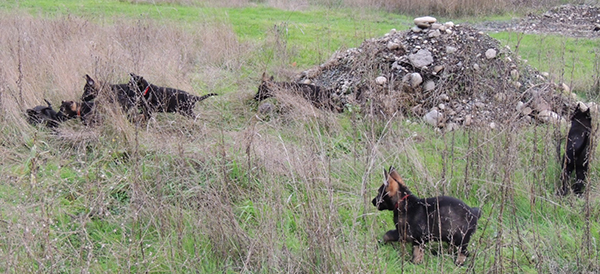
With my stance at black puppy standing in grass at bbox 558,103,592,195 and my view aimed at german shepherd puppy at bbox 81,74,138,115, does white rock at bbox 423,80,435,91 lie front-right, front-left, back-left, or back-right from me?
front-right

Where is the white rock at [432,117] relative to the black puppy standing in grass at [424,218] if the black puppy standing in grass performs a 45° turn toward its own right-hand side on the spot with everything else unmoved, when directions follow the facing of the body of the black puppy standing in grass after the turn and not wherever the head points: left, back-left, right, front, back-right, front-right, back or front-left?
front-right

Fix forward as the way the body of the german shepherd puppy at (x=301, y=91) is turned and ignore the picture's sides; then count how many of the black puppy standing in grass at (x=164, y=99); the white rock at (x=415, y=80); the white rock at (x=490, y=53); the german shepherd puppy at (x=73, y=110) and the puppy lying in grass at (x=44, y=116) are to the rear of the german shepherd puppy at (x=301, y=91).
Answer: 2

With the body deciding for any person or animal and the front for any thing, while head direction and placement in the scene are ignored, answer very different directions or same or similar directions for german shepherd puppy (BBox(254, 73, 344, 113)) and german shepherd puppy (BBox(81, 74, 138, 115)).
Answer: same or similar directions

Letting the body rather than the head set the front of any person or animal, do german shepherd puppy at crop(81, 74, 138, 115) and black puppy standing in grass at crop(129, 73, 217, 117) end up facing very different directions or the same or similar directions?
same or similar directions

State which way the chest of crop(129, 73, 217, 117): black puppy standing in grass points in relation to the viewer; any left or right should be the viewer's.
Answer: facing to the left of the viewer

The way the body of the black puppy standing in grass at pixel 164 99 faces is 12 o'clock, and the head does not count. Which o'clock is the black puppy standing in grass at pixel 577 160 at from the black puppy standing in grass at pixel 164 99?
the black puppy standing in grass at pixel 577 160 is roughly at 7 o'clock from the black puppy standing in grass at pixel 164 99.

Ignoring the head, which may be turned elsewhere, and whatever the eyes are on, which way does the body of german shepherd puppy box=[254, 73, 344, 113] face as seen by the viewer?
to the viewer's left

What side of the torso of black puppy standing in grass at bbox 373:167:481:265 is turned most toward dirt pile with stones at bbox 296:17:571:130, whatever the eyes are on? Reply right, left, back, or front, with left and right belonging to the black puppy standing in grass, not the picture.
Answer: right

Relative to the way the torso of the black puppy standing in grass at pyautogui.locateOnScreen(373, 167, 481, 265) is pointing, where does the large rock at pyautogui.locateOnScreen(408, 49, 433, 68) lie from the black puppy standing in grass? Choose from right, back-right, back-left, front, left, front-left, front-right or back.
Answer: right

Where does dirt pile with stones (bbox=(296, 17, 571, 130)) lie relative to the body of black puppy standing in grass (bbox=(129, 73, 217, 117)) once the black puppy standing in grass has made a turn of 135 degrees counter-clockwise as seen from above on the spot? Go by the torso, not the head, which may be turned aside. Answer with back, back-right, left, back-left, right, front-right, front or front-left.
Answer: front-left

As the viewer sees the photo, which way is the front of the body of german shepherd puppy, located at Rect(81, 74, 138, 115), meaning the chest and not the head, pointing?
to the viewer's left

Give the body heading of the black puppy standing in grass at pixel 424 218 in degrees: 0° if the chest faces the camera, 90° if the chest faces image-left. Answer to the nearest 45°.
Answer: approximately 90°
